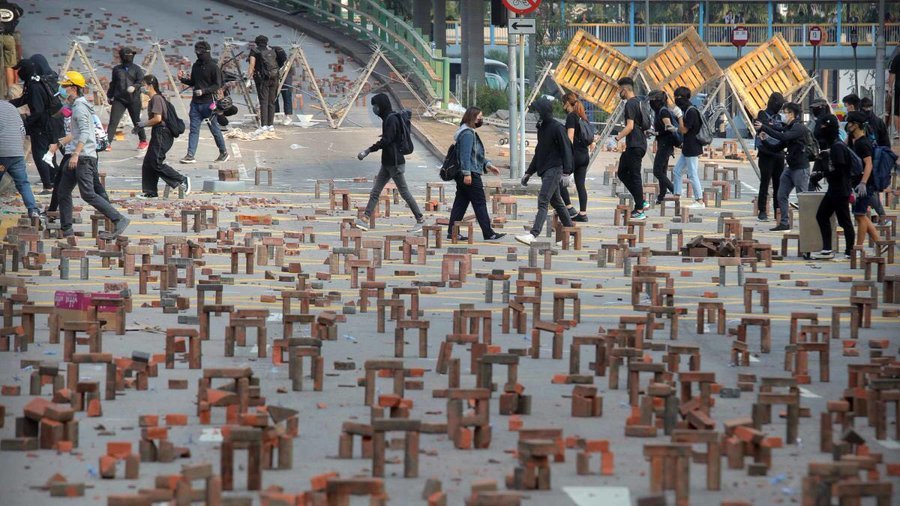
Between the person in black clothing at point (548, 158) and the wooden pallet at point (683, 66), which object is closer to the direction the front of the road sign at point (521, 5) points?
the person in black clothing

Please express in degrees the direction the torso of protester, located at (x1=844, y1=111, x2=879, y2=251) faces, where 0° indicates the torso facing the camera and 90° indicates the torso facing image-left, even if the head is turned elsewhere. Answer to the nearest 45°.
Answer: approximately 90°

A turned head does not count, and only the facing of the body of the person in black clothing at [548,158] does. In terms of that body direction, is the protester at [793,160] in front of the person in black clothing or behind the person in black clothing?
behind

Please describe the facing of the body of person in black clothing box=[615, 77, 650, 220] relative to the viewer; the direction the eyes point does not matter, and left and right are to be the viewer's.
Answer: facing to the left of the viewer
